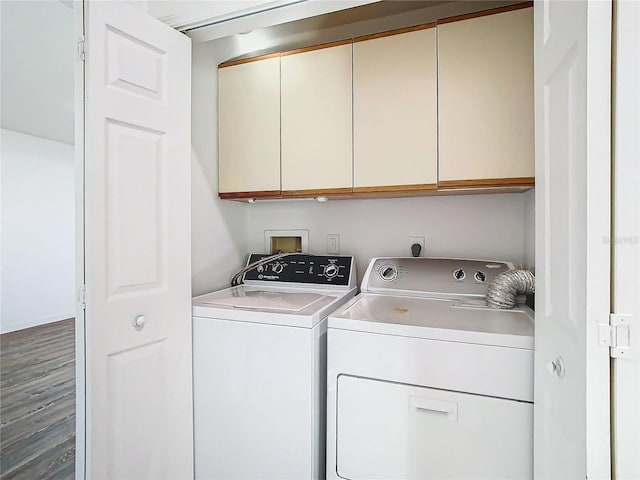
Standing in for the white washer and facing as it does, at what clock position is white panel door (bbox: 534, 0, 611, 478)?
The white panel door is roughly at 9 o'clock from the white washer.

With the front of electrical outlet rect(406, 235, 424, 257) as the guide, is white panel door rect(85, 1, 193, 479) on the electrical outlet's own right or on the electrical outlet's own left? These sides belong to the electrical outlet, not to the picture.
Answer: on the electrical outlet's own right

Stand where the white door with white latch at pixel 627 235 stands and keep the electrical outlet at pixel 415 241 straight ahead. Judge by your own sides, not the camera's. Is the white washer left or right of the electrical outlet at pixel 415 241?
left

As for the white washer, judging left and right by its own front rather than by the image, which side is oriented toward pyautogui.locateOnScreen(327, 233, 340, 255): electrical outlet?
back

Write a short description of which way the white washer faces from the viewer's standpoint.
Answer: facing the viewer and to the left of the viewer

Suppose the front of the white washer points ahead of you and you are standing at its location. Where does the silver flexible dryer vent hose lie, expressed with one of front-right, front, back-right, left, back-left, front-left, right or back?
back-left

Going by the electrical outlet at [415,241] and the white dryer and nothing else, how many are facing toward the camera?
2

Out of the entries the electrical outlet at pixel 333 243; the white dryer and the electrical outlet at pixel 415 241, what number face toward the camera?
3

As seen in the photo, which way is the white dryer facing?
toward the camera

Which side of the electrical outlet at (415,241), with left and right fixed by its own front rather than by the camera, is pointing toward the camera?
front

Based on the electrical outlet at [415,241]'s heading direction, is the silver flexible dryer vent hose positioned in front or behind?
in front

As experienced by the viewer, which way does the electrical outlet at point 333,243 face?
facing the viewer

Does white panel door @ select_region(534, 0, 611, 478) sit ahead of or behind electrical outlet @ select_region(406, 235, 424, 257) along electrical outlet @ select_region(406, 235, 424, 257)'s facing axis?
ahead
